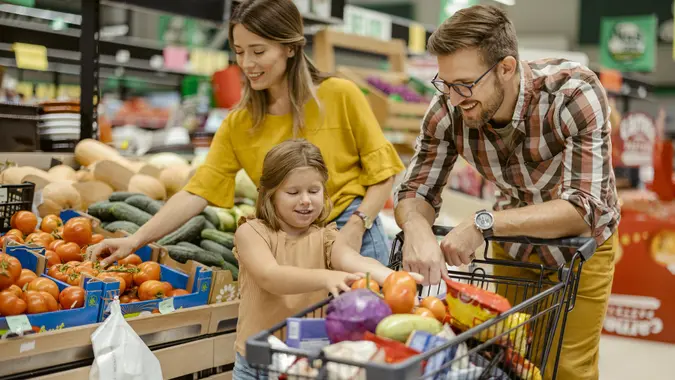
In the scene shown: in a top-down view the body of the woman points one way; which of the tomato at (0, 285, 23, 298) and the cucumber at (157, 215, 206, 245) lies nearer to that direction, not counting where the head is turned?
the tomato

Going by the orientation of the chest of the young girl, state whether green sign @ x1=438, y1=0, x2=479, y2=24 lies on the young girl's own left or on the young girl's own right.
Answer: on the young girl's own left

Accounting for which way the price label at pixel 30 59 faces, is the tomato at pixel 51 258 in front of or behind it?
in front

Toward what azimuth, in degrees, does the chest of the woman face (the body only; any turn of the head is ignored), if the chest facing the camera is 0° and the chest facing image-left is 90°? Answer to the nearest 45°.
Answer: approximately 45°

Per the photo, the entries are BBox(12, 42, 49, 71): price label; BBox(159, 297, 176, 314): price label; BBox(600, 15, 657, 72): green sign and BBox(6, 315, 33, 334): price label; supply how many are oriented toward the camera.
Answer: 4

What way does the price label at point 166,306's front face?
toward the camera

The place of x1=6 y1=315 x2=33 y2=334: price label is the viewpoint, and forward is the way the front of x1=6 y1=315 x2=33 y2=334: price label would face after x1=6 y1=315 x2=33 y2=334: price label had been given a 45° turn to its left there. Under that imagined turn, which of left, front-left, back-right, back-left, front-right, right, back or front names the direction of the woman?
front-left

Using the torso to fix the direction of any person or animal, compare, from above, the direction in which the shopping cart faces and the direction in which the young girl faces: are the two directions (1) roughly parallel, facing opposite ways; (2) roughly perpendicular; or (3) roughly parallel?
roughly perpendicular

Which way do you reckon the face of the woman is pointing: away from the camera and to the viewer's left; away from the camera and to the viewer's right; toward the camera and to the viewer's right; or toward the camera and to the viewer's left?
toward the camera and to the viewer's left

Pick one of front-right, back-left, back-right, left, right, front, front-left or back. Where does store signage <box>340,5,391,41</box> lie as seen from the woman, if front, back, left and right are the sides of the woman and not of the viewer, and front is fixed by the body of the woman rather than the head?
back-right

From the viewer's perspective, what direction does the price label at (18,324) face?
toward the camera

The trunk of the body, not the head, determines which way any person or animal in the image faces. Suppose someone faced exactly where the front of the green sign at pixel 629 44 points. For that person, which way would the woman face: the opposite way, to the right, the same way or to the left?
the same way

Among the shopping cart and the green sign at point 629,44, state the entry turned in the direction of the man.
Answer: the green sign

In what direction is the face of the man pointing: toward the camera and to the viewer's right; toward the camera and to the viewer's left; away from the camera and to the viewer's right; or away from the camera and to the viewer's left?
toward the camera and to the viewer's left

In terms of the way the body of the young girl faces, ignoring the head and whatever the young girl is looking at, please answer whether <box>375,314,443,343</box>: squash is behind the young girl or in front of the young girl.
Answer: in front
